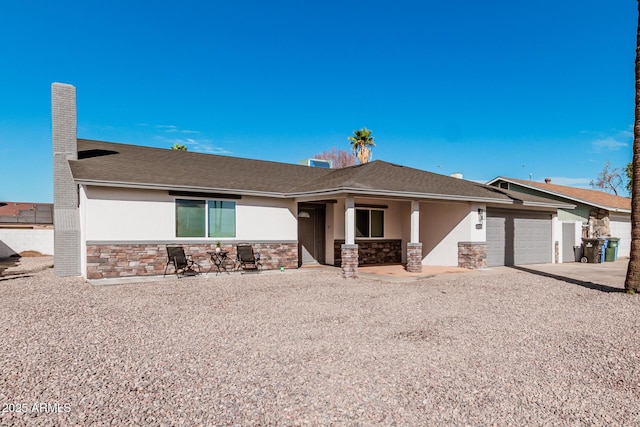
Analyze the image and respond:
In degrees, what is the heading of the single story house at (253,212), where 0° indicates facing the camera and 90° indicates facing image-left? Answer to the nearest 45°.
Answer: approximately 315°

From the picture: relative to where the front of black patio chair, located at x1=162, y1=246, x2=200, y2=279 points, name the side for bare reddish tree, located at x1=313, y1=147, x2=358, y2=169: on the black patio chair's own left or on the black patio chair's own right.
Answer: on the black patio chair's own left

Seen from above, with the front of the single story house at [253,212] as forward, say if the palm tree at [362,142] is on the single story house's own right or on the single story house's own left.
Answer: on the single story house's own left

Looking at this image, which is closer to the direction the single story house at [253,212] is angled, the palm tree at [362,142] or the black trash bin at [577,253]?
the black trash bin

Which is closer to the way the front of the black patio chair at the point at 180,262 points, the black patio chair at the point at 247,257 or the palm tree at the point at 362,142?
the black patio chair

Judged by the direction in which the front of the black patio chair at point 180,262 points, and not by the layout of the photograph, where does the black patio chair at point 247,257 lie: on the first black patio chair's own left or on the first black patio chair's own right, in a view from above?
on the first black patio chair's own left

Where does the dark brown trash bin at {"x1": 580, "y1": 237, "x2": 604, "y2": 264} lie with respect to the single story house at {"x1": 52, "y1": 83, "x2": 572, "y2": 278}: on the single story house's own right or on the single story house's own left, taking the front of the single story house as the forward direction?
on the single story house's own left
